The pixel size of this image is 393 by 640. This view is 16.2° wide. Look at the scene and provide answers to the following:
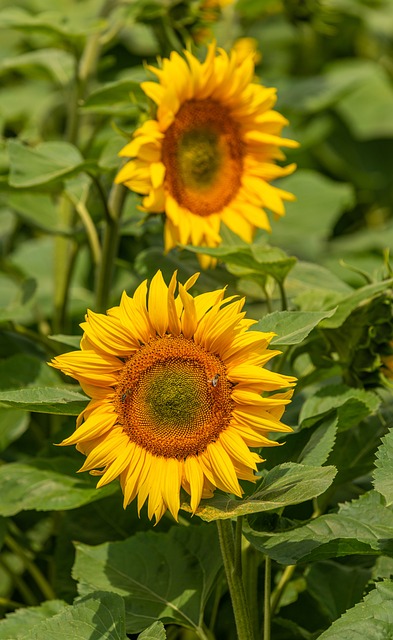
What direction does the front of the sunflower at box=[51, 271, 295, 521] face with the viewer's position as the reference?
facing the viewer

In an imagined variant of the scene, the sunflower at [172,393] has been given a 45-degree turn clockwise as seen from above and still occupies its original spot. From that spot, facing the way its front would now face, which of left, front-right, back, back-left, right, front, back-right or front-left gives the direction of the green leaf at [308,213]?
back-right

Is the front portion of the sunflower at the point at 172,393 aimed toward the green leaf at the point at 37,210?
no

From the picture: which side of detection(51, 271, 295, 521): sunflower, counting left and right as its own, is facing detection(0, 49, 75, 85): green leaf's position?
back
